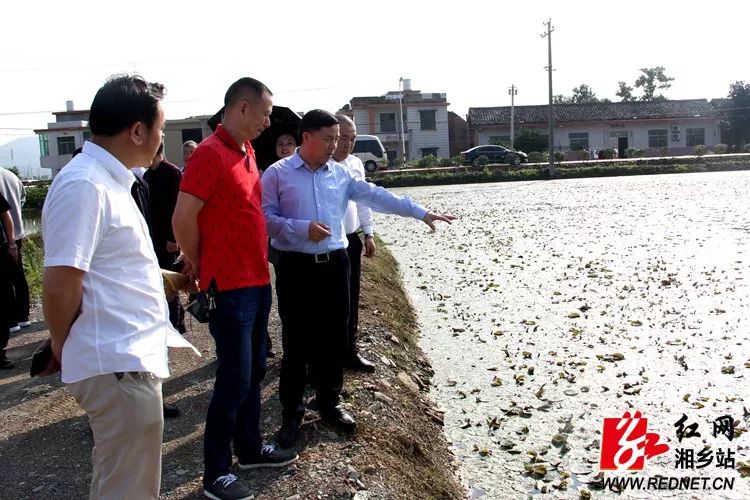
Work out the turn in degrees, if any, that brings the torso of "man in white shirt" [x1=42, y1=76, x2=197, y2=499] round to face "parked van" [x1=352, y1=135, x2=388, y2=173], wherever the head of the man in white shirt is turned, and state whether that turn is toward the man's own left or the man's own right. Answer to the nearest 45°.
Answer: approximately 90° to the man's own left

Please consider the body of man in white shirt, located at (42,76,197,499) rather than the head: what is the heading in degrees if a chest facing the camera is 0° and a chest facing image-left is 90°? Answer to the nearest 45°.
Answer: approximately 270°

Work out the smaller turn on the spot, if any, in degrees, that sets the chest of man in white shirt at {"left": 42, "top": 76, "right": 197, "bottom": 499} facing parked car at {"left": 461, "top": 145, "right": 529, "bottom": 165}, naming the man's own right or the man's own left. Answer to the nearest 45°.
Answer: approximately 45° to the man's own left

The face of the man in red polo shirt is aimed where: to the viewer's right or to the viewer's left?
to the viewer's right

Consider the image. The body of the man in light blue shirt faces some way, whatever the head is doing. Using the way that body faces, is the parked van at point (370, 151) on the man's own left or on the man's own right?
on the man's own left

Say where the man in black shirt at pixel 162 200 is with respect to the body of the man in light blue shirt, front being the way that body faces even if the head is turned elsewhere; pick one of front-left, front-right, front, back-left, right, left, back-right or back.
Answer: back

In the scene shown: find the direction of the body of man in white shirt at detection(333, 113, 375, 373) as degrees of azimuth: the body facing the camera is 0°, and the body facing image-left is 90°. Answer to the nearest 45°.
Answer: approximately 315°
